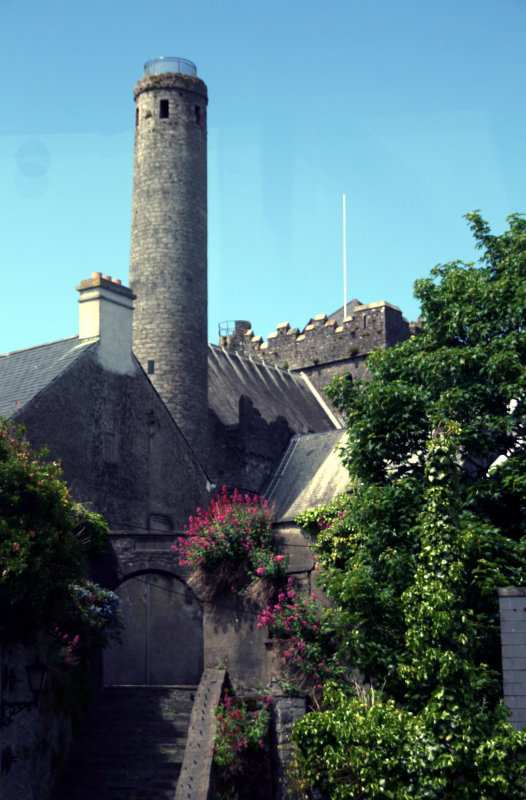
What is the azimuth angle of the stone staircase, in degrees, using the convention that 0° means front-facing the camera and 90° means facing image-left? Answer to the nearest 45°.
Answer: approximately 0°

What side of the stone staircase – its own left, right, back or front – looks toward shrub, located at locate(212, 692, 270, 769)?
left

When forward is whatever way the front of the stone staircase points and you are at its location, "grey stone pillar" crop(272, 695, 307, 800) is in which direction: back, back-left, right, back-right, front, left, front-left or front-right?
left

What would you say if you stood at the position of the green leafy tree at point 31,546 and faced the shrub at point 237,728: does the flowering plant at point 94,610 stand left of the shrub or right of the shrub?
left

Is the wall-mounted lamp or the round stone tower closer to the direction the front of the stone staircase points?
the wall-mounted lamp

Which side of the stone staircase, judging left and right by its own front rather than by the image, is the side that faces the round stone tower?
back

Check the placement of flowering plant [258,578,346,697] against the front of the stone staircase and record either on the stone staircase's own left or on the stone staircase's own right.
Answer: on the stone staircase's own left
